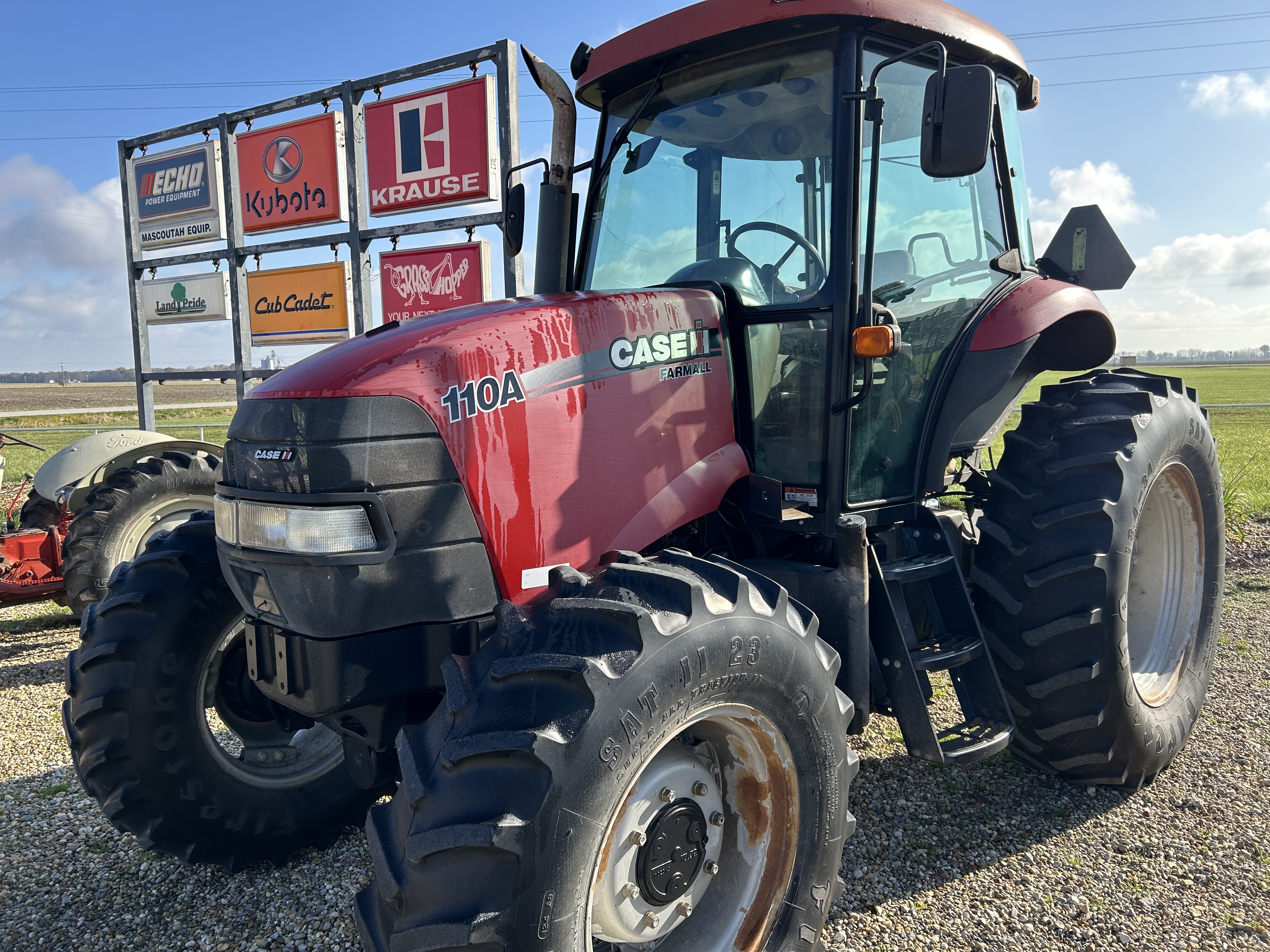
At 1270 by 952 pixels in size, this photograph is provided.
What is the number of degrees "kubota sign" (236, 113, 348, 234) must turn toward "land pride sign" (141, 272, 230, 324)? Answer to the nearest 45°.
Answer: approximately 90° to its right

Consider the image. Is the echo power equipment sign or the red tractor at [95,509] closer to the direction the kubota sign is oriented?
the red tractor

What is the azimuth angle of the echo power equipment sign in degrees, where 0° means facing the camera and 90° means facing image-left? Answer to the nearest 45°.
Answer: approximately 45°

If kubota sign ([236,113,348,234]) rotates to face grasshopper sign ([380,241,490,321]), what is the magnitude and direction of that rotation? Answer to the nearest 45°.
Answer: approximately 90° to its left

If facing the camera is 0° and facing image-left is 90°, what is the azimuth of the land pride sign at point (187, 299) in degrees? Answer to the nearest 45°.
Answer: approximately 45°

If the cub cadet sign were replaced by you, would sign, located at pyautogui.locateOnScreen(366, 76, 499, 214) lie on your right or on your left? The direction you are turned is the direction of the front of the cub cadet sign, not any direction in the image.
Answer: on your left

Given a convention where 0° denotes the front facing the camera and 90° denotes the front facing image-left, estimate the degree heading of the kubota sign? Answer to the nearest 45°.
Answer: approximately 45°

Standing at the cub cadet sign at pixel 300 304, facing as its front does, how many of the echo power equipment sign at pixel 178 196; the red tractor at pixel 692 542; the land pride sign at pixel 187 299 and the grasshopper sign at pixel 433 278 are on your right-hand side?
2
